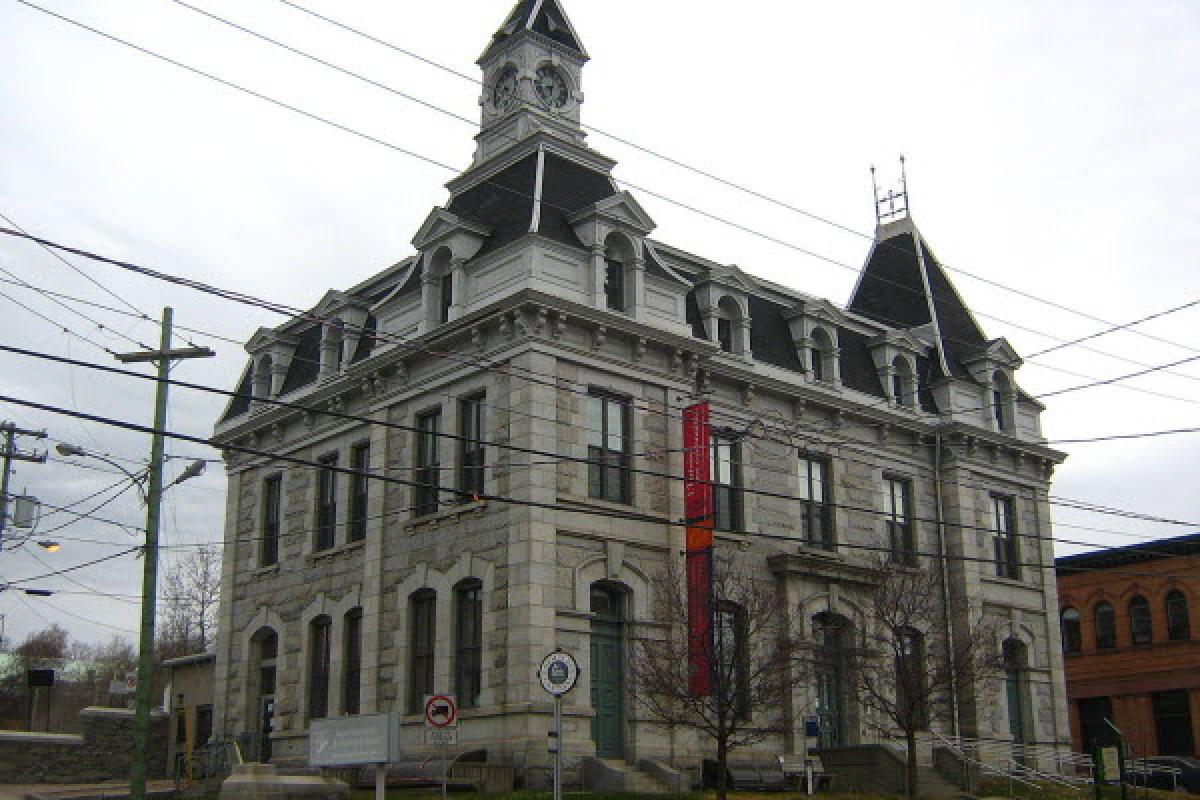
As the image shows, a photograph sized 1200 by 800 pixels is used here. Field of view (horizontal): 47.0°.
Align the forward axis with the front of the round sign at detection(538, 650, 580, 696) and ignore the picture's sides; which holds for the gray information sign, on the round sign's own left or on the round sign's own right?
on the round sign's own right

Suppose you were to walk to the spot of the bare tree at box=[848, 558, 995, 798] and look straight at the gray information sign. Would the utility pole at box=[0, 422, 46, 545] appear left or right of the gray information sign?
right

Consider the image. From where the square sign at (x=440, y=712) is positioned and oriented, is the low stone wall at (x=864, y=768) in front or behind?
behind

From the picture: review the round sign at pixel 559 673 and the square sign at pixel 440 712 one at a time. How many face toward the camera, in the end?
2

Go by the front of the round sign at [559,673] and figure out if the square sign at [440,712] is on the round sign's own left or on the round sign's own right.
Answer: on the round sign's own right

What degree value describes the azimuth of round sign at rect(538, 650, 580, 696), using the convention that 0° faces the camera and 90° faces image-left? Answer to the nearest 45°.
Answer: approximately 0°

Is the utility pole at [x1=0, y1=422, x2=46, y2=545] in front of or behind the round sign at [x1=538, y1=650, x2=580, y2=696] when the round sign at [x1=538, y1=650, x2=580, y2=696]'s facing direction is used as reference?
behind

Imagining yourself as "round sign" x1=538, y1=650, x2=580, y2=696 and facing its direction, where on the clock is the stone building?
The stone building is roughly at 6 o'clock from the round sign.

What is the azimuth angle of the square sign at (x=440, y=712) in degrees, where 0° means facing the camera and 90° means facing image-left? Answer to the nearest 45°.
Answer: approximately 0°

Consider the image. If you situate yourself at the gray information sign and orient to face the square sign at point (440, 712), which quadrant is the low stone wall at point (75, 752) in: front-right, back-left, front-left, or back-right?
back-left

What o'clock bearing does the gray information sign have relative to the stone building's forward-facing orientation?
The gray information sign is roughly at 2 o'clock from the stone building.
